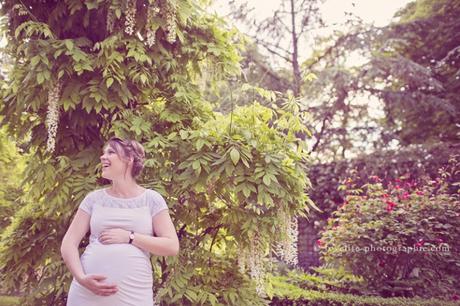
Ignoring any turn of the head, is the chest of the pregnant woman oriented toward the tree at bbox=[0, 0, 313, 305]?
no

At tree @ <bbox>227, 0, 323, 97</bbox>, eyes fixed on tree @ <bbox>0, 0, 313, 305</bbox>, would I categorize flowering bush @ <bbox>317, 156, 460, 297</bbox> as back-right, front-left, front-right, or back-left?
front-left

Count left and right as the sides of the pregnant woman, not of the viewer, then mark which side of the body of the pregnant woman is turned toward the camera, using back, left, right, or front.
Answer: front

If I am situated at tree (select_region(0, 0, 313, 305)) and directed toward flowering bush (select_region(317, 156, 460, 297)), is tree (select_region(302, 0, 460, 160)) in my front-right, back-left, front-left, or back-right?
front-left

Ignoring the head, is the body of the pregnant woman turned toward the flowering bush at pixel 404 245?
no

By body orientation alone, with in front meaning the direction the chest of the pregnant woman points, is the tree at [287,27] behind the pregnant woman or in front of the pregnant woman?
behind

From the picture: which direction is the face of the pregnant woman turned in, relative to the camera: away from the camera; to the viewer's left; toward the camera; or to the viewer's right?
to the viewer's left

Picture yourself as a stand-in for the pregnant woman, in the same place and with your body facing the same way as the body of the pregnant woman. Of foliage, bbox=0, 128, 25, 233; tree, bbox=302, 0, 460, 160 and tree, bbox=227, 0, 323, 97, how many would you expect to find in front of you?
0

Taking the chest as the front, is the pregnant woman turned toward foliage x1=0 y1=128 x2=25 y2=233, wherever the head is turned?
no
